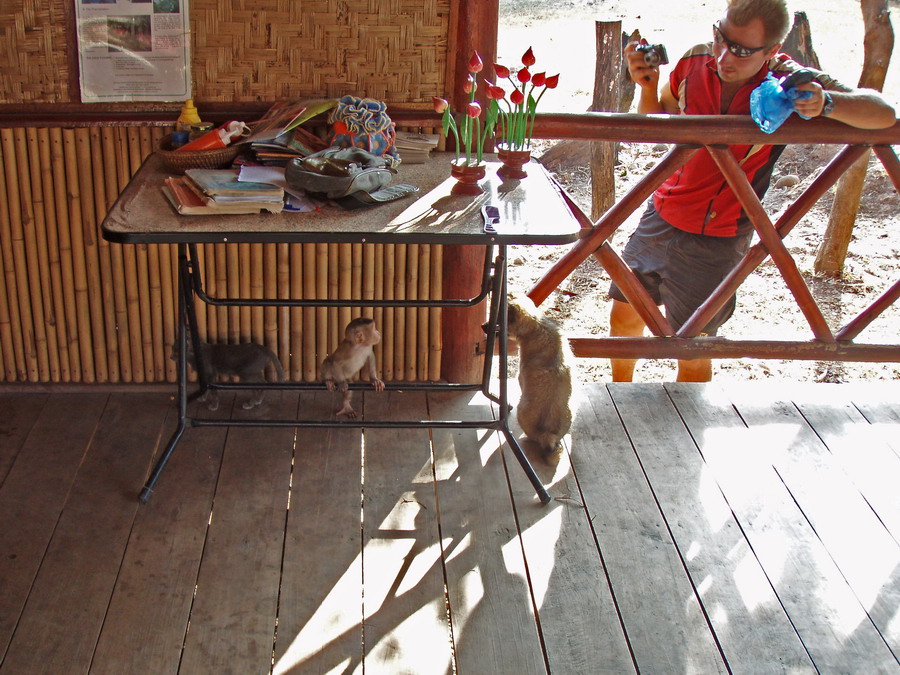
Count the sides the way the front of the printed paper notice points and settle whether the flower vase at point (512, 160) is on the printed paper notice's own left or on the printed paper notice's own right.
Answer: on the printed paper notice's own left

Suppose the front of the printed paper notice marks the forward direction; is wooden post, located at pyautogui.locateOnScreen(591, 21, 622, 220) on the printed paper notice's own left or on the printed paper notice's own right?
on the printed paper notice's own left

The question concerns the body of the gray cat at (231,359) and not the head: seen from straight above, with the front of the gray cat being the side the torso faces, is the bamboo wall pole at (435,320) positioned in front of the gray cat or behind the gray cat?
behind

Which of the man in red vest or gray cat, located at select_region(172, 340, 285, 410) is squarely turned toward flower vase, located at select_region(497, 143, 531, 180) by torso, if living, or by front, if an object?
the man in red vest

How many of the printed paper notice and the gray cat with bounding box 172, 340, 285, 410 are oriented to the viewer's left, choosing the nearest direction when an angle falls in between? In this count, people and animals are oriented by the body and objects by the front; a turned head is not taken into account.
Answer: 1

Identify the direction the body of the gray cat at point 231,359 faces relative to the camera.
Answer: to the viewer's left

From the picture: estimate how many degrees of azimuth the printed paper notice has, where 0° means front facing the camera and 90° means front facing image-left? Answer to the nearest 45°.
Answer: approximately 0°
